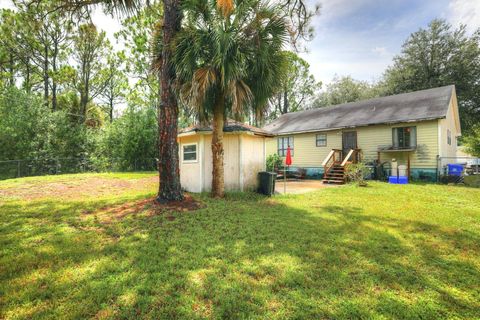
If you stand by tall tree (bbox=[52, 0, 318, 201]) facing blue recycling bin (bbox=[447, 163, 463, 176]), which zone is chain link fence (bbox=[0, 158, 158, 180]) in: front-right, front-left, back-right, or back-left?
back-left

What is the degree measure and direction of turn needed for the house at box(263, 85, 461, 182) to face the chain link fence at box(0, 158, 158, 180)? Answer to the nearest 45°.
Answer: approximately 45° to its right

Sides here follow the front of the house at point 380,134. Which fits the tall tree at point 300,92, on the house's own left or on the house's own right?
on the house's own right

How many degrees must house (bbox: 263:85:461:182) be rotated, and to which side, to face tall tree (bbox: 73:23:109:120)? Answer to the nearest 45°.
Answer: approximately 45° to its right

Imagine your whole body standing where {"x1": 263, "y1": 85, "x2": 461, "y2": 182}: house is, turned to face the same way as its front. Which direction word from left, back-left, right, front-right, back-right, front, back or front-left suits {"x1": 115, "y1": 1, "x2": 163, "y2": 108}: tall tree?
front-right

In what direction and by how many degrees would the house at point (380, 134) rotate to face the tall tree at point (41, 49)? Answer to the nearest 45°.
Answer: approximately 45° to its right

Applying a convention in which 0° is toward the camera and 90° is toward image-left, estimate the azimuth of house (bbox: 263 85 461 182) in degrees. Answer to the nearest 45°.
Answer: approximately 45°

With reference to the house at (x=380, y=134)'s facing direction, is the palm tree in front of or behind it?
in front

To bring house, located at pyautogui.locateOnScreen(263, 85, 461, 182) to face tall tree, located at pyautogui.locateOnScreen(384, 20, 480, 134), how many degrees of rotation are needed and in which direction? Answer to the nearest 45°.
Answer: approximately 180°
